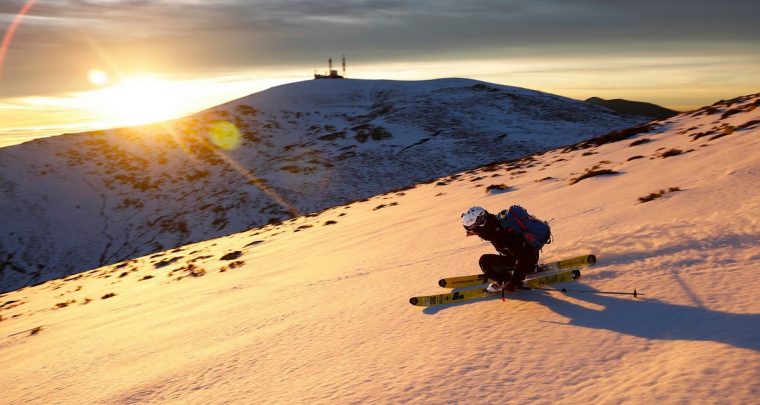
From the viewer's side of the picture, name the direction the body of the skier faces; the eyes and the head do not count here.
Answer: to the viewer's left
